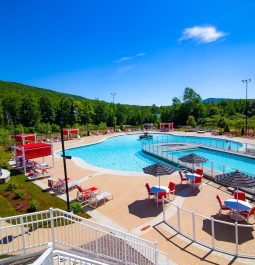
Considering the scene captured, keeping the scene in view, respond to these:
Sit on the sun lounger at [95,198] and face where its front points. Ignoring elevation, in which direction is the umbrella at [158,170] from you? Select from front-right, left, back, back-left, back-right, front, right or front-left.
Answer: front-right

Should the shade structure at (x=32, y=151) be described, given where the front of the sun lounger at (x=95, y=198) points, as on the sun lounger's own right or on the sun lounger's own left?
on the sun lounger's own left

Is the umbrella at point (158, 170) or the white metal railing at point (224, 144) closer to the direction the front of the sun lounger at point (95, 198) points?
the white metal railing

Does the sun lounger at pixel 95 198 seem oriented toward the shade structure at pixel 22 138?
no

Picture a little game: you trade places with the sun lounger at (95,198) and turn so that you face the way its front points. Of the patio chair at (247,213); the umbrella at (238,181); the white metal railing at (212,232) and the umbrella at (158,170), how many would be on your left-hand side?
0

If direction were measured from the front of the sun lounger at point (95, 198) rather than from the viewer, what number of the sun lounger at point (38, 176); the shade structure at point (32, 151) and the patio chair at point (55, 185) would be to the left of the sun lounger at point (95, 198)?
3

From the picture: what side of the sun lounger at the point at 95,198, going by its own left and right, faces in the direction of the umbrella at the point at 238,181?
right

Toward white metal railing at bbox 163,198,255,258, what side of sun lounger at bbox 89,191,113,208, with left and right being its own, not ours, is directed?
right

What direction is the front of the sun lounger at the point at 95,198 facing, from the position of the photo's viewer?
facing away from the viewer and to the right of the viewer

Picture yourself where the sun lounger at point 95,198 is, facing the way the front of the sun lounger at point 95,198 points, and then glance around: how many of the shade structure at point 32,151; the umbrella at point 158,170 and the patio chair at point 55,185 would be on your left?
2

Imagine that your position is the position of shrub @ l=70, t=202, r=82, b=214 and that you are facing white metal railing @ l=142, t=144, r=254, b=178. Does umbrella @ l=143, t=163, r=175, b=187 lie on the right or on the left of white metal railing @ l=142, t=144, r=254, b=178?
right

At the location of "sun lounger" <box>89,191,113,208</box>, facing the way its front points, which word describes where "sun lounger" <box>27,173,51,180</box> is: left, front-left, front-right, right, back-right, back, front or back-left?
left

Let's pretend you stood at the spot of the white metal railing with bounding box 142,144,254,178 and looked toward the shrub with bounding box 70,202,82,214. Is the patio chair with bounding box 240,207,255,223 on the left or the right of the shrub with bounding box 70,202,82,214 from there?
left

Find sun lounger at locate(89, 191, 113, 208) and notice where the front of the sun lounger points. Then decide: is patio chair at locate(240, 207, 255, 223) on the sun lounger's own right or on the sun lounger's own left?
on the sun lounger's own right

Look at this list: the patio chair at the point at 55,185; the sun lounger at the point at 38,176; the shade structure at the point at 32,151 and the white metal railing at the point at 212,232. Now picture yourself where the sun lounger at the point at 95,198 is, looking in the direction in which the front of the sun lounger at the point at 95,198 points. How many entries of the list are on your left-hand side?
3

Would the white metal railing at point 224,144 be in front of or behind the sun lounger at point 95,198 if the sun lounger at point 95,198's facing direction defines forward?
in front

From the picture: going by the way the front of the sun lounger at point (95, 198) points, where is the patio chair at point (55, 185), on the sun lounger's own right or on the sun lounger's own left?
on the sun lounger's own left
